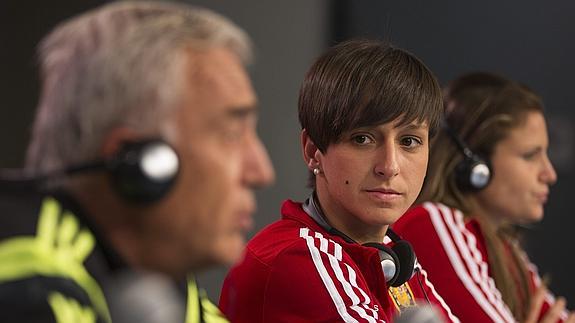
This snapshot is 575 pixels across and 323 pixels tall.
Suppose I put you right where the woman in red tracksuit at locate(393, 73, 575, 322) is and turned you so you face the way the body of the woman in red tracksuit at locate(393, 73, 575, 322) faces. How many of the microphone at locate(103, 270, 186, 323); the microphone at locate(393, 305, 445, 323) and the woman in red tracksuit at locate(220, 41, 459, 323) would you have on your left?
0

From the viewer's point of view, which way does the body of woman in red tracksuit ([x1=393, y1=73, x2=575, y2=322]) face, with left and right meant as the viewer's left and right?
facing to the right of the viewer

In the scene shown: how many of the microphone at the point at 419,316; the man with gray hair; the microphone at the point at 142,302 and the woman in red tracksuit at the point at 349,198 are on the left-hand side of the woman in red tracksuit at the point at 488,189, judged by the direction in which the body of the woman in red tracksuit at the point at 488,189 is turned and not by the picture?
0

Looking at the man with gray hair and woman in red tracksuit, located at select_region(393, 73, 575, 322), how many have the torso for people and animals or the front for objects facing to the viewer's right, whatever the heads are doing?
2

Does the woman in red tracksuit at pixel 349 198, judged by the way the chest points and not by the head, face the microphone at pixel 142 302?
no

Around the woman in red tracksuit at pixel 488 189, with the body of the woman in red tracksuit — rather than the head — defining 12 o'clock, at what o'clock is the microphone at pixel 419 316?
The microphone is roughly at 3 o'clock from the woman in red tracksuit.

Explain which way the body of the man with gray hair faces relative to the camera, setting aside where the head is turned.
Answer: to the viewer's right

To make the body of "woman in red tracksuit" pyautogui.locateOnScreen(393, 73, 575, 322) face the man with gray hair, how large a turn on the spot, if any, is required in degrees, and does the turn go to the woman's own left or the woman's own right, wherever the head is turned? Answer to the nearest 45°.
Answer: approximately 90° to the woman's own right

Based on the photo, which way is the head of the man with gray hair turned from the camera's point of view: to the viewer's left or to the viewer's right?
to the viewer's right

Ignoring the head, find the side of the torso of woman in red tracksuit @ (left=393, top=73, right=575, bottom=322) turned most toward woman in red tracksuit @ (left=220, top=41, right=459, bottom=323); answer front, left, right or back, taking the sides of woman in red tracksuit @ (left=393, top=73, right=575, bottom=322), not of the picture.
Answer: right

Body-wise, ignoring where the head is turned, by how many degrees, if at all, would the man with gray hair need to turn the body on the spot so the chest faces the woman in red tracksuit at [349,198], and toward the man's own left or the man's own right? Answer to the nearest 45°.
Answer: approximately 45° to the man's own left

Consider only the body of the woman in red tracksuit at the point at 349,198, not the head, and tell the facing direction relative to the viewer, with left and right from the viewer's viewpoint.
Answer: facing the viewer and to the right of the viewer

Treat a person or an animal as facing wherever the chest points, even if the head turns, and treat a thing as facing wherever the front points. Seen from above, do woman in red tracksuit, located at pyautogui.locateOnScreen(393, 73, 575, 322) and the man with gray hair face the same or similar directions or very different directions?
same or similar directions
